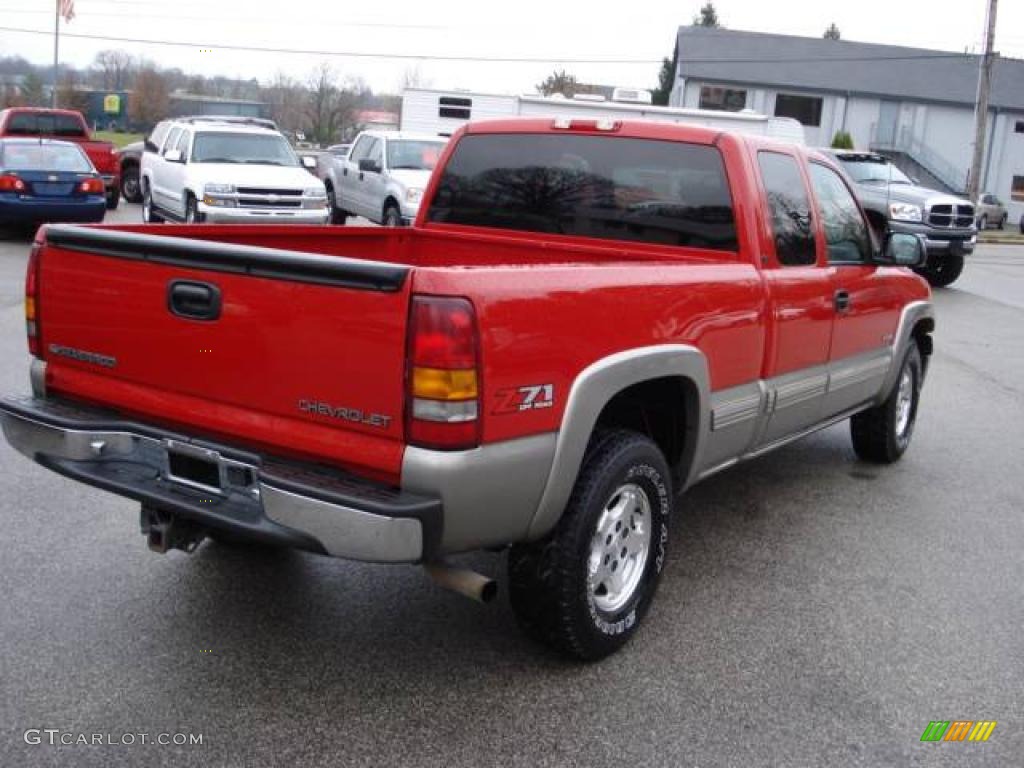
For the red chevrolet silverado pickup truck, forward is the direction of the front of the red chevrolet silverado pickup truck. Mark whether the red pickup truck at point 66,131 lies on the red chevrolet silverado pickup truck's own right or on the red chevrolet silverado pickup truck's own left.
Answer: on the red chevrolet silverado pickup truck's own left

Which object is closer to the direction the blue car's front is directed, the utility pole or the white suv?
the utility pole

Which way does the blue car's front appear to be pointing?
away from the camera

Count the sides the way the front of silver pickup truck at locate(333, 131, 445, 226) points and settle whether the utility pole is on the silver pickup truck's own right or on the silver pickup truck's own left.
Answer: on the silver pickup truck's own left

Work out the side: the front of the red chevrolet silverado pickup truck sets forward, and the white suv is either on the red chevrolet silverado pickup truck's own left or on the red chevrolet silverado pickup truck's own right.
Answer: on the red chevrolet silverado pickup truck's own left

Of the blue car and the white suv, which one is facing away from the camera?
the blue car

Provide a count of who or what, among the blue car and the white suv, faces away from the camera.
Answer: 1

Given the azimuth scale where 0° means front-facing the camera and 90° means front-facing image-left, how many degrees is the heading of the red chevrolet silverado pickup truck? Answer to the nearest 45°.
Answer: approximately 225°

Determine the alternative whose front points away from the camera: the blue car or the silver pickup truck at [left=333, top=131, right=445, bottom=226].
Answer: the blue car

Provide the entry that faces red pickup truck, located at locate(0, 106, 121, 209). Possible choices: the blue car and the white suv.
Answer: the blue car
